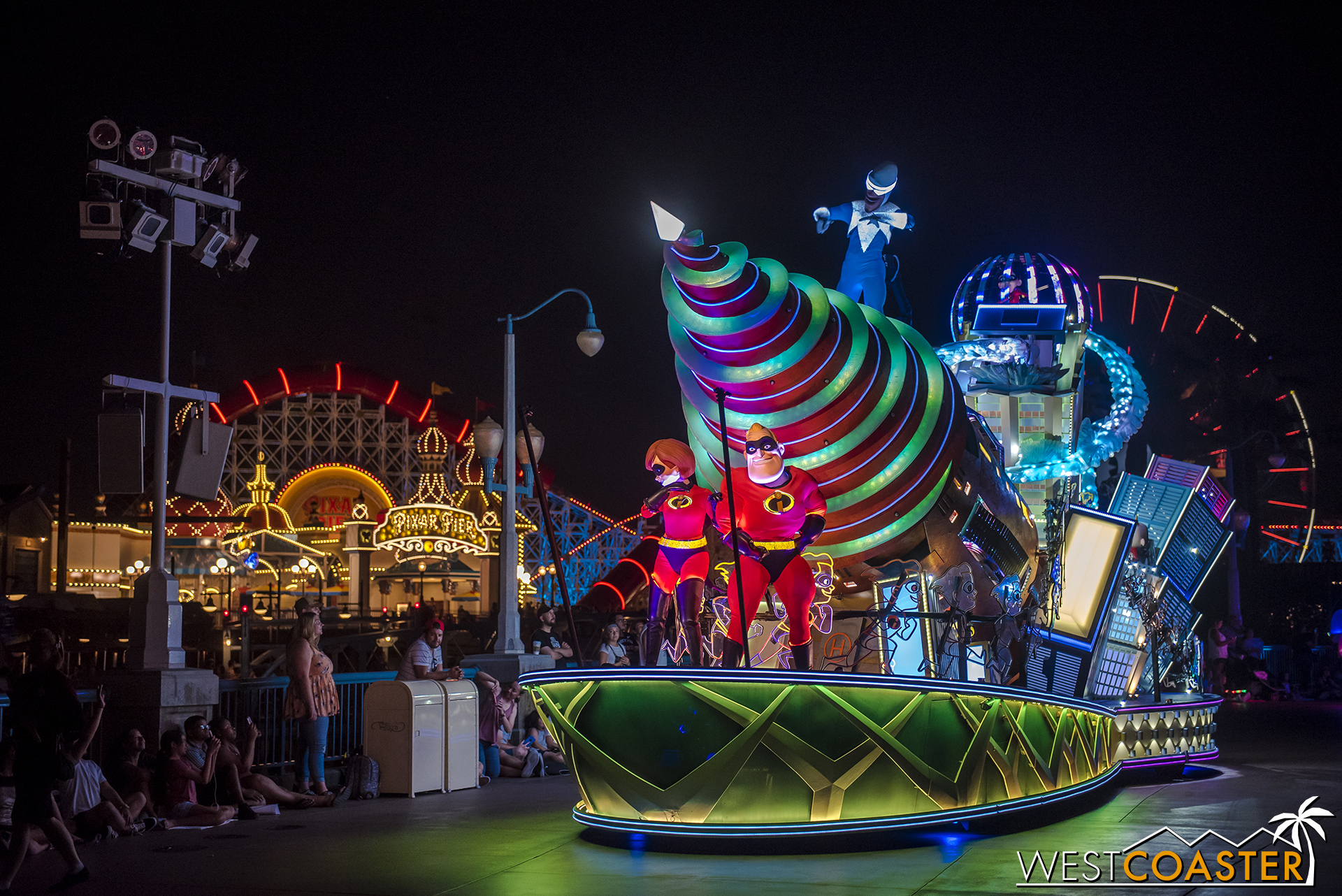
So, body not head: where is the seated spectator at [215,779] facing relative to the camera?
to the viewer's right

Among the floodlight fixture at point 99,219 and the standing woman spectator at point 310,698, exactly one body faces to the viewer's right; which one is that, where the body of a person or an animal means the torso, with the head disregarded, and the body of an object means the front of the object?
the standing woman spectator

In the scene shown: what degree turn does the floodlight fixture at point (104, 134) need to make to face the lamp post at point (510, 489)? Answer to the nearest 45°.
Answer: approximately 135° to its left

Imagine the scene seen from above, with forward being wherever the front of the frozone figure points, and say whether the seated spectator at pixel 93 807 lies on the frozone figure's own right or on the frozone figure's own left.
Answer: on the frozone figure's own right

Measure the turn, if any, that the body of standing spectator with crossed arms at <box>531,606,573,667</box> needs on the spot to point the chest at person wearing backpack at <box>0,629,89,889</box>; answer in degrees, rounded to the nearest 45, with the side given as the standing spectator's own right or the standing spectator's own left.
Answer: approximately 45° to the standing spectator's own right

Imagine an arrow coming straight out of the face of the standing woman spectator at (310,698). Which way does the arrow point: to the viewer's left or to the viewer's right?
to the viewer's right

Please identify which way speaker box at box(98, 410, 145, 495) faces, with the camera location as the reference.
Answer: facing the viewer

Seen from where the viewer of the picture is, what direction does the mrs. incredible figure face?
facing the viewer and to the left of the viewer

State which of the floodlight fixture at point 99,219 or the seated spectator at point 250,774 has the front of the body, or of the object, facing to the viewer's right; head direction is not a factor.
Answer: the seated spectator

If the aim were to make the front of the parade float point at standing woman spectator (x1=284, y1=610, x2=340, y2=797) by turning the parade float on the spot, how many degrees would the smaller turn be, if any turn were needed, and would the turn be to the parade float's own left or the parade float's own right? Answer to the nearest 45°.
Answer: approximately 45° to the parade float's own right

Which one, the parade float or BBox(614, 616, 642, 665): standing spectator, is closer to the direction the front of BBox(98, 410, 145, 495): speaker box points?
the parade float

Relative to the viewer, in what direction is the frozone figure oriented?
toward the camera

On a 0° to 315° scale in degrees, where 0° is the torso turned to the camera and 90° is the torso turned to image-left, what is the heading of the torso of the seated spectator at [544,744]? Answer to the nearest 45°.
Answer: approximately 315°
